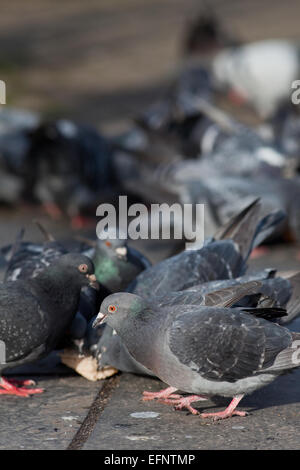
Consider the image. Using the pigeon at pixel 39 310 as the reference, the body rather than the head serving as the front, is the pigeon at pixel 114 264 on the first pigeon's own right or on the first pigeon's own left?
on the first pigeon's own left

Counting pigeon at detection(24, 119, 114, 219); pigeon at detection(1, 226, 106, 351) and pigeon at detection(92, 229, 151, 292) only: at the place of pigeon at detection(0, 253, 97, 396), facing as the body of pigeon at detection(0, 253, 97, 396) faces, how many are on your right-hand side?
0

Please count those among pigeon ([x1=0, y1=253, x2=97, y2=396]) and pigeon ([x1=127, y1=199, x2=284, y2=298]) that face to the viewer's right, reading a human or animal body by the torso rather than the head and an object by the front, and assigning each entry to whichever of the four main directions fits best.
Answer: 1

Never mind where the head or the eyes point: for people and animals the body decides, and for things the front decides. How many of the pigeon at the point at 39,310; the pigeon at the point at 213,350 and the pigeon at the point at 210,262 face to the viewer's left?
2

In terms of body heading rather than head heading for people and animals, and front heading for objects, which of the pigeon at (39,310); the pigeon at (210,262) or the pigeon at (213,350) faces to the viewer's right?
the pigeon at (39,310)

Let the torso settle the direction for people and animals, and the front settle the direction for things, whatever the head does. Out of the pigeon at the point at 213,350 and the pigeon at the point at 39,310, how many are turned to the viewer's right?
1

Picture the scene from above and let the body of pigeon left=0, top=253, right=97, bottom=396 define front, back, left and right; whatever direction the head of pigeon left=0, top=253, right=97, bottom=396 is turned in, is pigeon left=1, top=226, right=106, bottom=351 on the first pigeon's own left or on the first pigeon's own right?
on the first pigeon's own left

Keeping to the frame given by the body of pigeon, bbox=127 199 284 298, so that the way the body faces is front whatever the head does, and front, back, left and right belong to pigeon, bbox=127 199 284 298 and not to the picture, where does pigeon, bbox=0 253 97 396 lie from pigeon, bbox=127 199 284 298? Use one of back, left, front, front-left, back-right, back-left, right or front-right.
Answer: front-left

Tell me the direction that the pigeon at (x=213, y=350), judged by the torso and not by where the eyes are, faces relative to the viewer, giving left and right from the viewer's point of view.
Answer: facing to the left of the viewer

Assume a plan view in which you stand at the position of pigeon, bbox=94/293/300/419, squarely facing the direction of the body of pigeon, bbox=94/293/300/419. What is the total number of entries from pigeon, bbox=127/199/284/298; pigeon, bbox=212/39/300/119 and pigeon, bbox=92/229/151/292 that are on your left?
0

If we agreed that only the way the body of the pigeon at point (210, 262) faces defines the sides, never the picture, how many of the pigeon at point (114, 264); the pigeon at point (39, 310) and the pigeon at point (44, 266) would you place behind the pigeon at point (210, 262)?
0

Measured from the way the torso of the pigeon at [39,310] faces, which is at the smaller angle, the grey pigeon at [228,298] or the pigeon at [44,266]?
the grey pigeon

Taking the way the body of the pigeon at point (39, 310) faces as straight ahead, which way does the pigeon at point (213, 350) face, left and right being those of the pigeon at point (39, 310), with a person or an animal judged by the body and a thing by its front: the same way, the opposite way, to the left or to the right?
the opposite way

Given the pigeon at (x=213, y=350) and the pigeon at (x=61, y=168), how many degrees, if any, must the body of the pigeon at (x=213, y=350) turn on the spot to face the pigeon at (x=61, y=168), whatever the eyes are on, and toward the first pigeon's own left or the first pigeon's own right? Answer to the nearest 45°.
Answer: approximately 90° to the first pigeon's own right

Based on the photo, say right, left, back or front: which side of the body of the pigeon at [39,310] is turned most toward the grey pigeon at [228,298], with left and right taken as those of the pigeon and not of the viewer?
front

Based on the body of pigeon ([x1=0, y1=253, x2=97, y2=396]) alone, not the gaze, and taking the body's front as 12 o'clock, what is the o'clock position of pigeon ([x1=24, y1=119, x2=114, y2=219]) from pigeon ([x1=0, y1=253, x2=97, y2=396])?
pigeon ([x1=24, y1=119, x2=114, y2=219]) is roughly at 9 o'clock from pigeon ([x1=0, y1=253, x2=97, y2=396]).

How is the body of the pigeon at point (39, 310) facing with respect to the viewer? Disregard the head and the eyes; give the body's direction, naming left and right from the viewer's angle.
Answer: facing to the right of the viewer

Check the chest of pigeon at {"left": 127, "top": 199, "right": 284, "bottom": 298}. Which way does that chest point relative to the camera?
to the viewer's left
